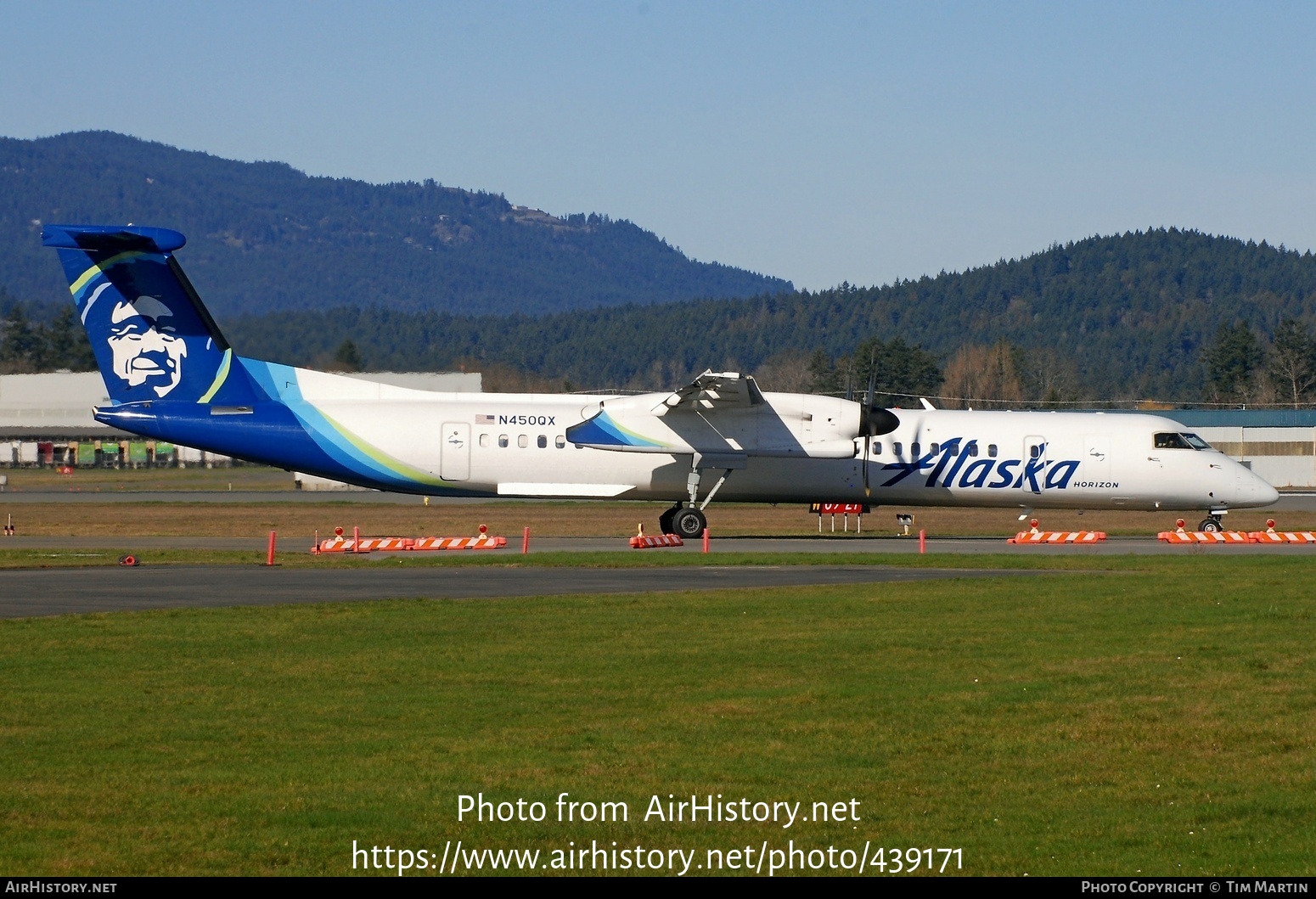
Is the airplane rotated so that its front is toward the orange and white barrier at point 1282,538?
yes

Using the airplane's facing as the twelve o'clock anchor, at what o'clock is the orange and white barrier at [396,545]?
The orange and white barrier is roughly at 5 o'clock from the airplane.

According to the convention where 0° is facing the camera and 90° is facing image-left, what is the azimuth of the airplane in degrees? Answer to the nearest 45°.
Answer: approximately 270°

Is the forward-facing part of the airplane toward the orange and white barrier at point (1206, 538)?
yes

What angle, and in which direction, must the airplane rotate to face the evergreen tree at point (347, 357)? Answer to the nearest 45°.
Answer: approximately 135° to its left
